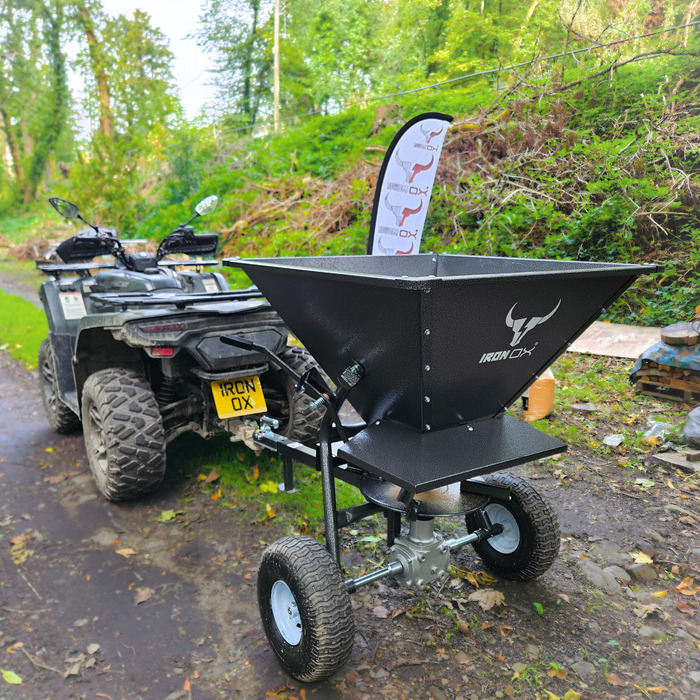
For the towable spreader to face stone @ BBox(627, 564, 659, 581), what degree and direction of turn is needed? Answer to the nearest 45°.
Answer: approximately 90° to its right

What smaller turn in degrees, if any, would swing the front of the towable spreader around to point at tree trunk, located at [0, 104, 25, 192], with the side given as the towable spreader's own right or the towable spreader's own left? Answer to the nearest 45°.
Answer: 0° — it already faces it

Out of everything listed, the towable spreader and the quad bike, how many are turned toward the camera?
0

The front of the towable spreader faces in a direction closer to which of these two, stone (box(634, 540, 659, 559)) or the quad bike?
the quad bike

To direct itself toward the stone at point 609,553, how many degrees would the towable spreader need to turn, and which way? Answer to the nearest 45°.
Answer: approximately 90° to its right

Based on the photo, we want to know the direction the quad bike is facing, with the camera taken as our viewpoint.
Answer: facing away from the viewer and to the left of the viewer

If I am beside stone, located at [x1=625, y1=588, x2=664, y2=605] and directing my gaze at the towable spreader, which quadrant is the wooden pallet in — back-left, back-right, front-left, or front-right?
back-right

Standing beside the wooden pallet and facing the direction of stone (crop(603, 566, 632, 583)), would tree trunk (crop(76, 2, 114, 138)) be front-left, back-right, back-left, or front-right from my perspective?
back-right

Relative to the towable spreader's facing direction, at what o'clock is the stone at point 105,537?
The stone is roughly at 11 o'clock from the towable spreader.

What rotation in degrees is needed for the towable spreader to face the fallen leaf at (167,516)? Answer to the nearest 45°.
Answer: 0° — it already faces it

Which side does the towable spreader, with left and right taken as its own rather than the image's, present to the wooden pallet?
right

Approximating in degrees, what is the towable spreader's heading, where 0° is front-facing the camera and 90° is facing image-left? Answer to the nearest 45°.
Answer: approximately 135°

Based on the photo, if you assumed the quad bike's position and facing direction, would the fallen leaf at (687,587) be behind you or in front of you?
behind

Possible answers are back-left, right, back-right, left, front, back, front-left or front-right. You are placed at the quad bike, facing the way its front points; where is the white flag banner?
right

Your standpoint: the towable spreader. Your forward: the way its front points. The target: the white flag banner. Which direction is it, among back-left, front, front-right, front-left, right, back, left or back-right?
front-right
